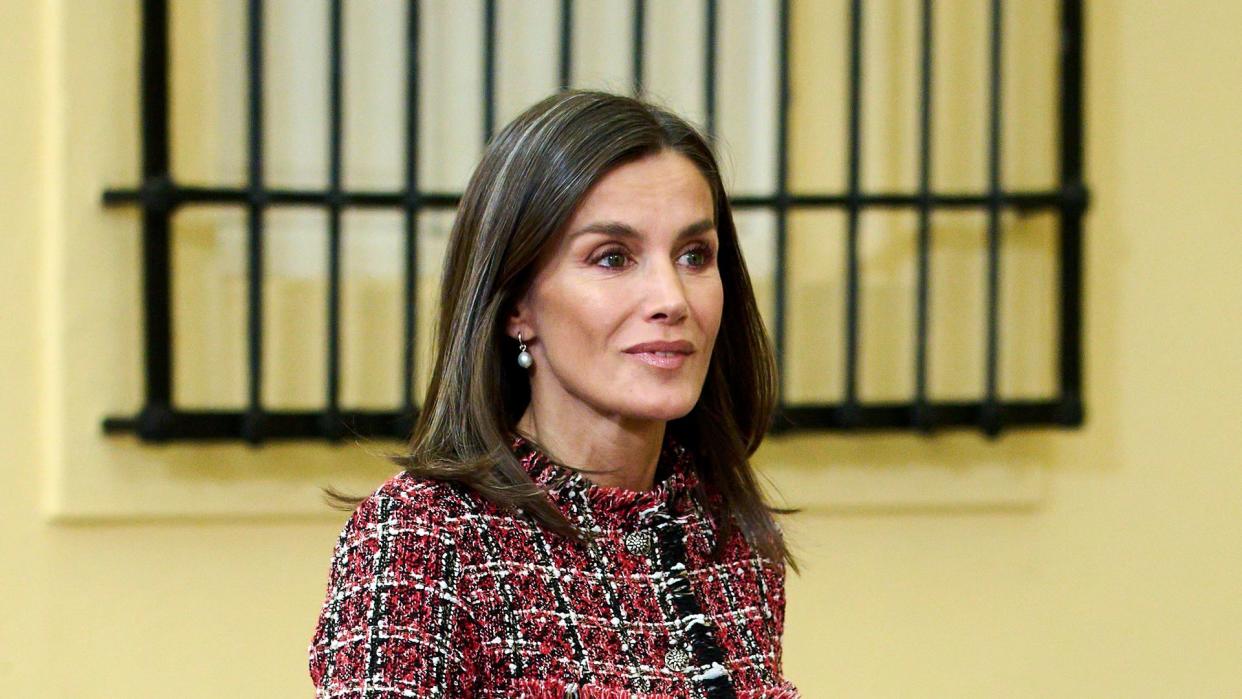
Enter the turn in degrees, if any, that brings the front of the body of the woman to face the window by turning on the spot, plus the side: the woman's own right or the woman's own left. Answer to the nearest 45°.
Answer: approximately 135° to the woman's own left

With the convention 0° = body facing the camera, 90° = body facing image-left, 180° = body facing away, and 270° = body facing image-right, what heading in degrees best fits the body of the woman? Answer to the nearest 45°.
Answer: approximately 315°

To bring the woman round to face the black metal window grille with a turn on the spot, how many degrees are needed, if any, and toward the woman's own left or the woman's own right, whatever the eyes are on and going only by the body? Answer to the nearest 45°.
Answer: approximately 135° to the woman's own left

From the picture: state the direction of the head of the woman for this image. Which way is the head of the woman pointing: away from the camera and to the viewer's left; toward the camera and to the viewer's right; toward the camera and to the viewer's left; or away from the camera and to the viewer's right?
toward the camera and to the viewer's right
